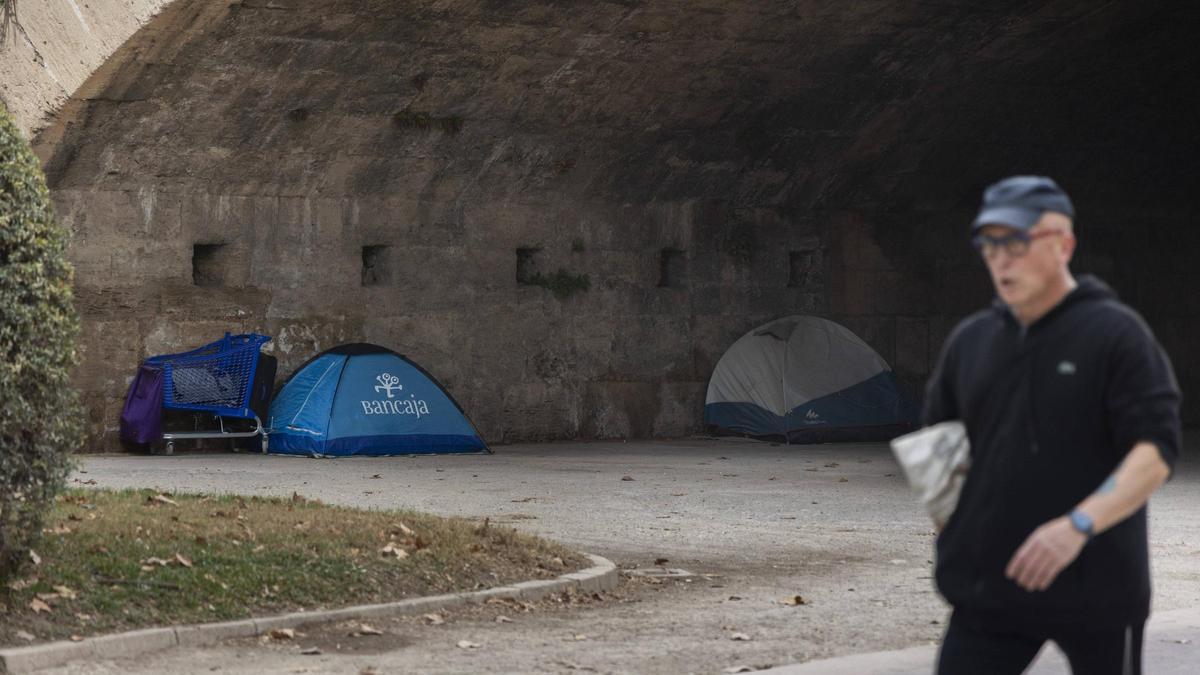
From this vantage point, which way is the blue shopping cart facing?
to the viewer's left

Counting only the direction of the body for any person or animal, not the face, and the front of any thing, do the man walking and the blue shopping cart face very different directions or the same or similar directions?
same or similar directions

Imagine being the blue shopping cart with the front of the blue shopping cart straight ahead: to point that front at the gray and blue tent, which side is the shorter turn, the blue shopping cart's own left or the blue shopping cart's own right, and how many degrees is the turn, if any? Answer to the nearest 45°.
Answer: approximately 180°

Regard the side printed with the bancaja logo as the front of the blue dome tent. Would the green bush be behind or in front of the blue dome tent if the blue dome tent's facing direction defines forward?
in front

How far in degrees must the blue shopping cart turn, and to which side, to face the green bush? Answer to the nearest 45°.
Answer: approximately 90° to its left

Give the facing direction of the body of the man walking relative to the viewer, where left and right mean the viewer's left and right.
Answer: facing the viewer and to the left of the viewer

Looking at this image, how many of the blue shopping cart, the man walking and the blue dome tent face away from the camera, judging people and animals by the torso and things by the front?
0

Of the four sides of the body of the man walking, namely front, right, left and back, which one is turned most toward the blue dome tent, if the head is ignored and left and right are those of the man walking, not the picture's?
right

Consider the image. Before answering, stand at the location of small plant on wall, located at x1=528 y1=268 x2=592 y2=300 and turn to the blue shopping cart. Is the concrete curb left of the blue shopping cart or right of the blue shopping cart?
left

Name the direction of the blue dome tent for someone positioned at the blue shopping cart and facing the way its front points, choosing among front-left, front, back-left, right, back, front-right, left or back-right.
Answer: back

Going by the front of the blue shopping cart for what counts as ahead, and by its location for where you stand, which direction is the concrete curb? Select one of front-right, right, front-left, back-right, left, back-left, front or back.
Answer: left

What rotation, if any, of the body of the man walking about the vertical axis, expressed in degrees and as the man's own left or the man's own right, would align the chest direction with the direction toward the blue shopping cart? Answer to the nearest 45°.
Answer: approximately 90° to the man's own right

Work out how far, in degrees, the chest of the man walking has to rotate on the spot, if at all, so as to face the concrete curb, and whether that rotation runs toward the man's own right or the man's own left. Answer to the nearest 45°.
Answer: approximately 90° to the man's own right

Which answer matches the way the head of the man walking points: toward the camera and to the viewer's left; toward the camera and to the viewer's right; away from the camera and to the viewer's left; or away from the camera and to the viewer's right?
toward the camera and to the viewer's left

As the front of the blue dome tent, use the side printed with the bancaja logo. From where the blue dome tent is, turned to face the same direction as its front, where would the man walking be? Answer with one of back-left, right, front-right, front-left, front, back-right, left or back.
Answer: front-left
